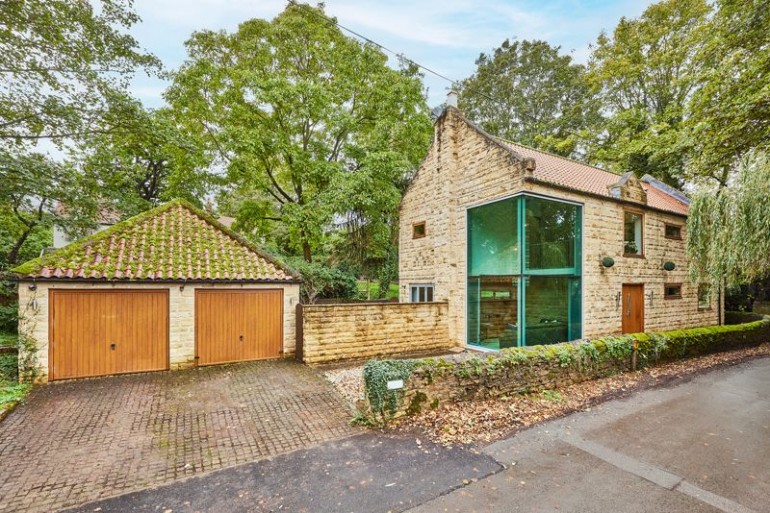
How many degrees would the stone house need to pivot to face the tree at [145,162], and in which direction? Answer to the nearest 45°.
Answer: approximately 135° to its right

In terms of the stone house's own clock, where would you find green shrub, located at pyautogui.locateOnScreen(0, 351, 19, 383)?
The green shrub is roughly at 3 o'clock from the stone house.

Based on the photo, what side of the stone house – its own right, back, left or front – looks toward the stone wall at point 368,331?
right

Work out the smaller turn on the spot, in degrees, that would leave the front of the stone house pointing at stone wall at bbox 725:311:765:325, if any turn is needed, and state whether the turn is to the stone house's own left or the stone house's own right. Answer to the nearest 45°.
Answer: approximately 90° to the stone house's own left

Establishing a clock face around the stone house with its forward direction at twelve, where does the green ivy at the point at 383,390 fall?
The green ivy is roughly at 2 o'clock from the stone house.

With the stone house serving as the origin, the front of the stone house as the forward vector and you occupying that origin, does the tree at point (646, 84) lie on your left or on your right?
on your left

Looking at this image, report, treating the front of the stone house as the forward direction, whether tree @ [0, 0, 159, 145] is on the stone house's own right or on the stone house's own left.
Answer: on the stone house's own right

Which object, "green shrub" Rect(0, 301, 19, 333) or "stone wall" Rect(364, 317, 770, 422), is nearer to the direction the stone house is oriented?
the stone wall

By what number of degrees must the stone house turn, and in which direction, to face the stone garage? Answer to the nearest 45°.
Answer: approximately 90° to its right

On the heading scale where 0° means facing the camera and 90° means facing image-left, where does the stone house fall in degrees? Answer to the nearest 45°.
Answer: approximately 315°

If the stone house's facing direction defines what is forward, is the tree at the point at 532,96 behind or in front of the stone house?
behind
